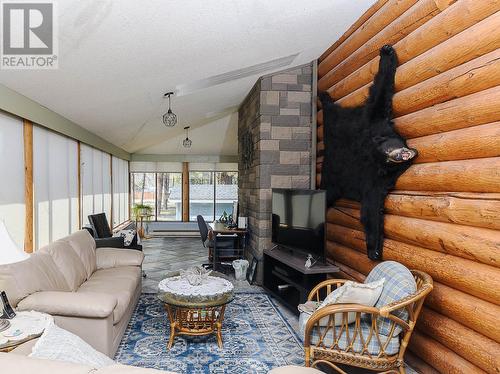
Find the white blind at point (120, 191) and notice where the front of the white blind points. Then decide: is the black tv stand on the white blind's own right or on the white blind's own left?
on the white blind's own right

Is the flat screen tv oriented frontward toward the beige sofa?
yes

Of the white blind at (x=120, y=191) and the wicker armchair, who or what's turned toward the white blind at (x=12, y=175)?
the wicker armchair

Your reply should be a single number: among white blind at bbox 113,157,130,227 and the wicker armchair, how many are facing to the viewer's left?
1

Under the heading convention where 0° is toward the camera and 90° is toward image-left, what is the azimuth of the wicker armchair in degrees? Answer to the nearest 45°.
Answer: approximately 90°

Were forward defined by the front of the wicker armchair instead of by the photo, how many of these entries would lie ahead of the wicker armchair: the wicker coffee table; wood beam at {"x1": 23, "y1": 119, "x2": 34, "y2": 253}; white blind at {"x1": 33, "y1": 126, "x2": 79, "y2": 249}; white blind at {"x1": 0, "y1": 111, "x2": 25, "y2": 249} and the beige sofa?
5

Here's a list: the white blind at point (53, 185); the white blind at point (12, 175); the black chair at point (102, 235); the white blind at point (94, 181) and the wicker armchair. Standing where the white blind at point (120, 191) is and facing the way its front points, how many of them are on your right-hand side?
5

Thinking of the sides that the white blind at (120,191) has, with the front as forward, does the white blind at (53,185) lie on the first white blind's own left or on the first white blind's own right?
on the first white blind's own right

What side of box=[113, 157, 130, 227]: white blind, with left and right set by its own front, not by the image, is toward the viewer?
right

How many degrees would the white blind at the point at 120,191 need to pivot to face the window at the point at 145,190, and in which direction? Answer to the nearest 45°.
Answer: approximately 45° to its left

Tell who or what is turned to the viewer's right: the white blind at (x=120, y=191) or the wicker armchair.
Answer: the white blind

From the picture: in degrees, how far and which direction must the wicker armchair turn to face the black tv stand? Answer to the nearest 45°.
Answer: approximately 45° to its right

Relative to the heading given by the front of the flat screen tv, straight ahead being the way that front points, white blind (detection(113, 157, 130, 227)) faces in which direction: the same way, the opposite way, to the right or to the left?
the opposite way
